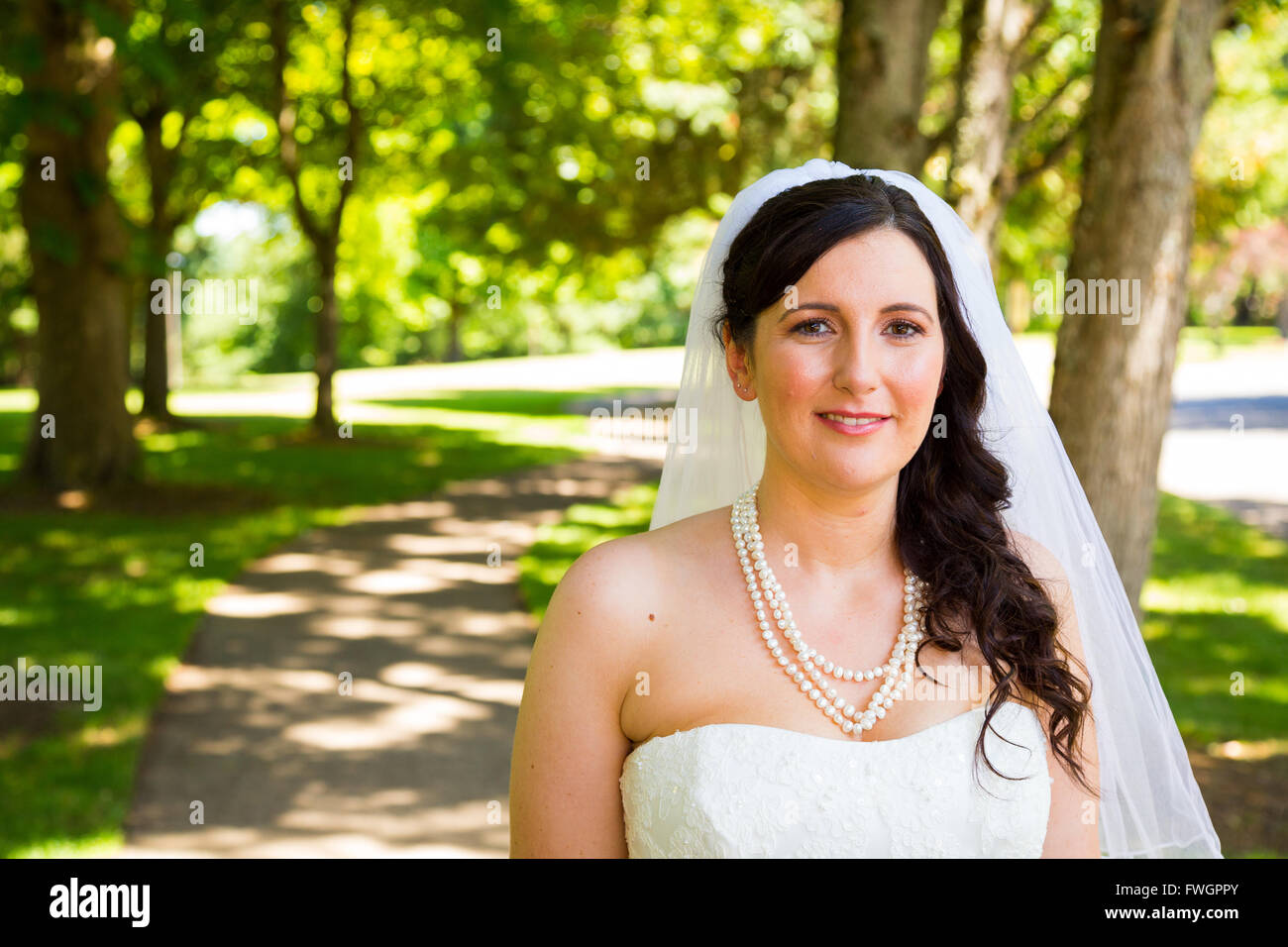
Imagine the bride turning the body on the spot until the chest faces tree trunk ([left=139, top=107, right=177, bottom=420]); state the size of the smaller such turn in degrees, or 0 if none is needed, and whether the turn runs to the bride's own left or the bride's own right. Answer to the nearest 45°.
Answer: approximately 135° to the bride's own right

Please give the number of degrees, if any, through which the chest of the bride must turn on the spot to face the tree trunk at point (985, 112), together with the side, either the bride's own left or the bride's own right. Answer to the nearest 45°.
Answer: approximately 180°

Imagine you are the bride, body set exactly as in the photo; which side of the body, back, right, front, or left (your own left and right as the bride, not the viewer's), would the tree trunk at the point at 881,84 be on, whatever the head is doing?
back

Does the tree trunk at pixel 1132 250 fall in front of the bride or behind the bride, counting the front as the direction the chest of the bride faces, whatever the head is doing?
behind

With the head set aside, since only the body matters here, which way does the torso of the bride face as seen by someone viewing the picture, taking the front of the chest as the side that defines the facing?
toward the camera
